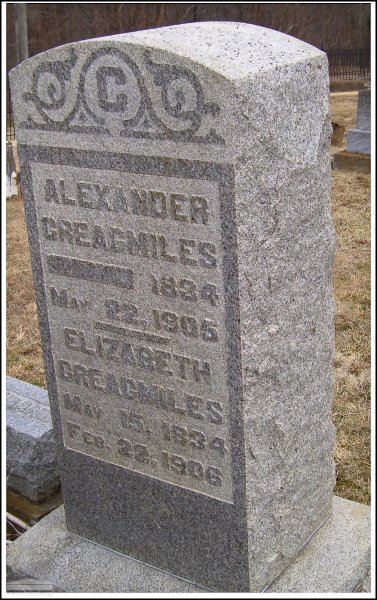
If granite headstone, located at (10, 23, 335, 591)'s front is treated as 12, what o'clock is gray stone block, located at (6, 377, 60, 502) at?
The gray stone block is roughly at 3 o'clock from the granite headstone.

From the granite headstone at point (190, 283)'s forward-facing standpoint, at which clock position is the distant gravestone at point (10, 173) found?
The distant gravestone is roughly at 4 o'clock from the granite headstone.

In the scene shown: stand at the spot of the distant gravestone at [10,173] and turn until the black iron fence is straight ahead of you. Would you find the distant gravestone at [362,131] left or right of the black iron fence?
right

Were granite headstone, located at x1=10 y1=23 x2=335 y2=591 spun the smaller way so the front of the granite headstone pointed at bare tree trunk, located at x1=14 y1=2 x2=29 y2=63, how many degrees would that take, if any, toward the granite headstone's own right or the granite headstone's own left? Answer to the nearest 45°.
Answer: approximately 135° to the granite headstone's own right

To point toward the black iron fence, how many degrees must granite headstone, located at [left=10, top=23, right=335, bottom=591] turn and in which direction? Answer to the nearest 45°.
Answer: approximately 135° to its right

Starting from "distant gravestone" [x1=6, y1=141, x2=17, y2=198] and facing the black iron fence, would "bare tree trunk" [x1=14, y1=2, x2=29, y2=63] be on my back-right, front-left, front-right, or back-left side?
front-left

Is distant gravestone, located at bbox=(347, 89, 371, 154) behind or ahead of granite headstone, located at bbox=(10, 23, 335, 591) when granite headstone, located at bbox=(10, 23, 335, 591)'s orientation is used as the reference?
behind
